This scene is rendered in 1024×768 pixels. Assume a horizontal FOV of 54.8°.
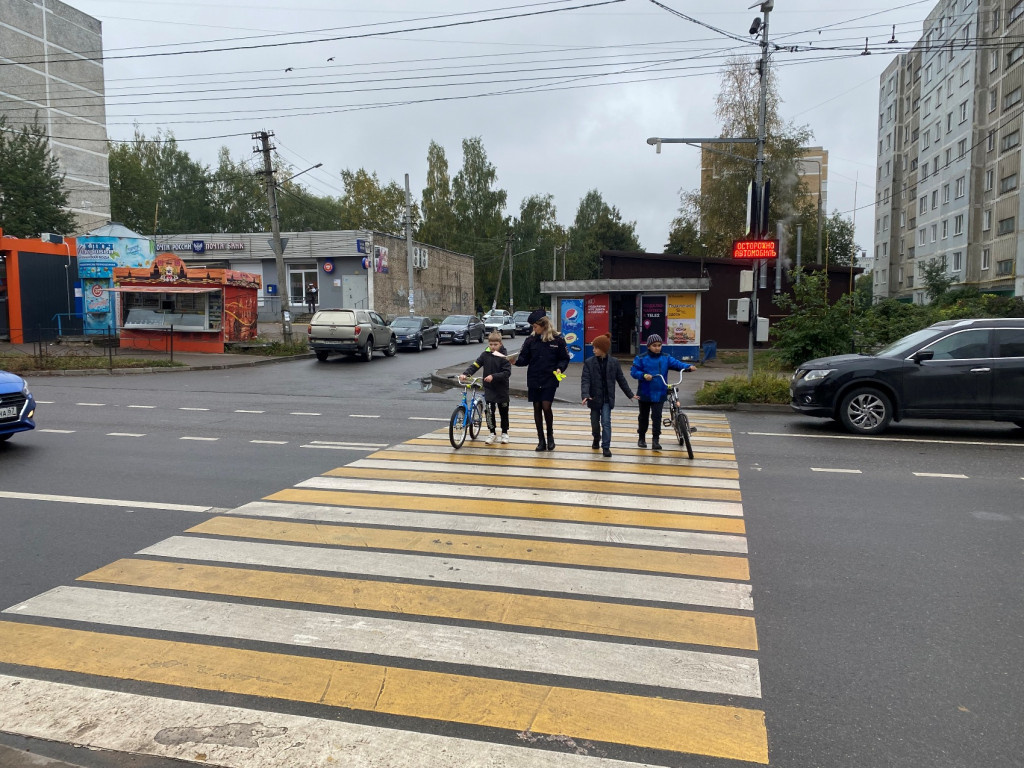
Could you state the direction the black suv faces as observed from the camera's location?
facing to the left of the viewer

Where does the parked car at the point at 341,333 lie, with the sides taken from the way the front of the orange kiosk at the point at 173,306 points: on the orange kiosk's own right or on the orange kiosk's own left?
on the orange kiosk's own left

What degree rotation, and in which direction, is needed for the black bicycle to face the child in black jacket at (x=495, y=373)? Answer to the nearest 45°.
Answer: approximately 90° to its right

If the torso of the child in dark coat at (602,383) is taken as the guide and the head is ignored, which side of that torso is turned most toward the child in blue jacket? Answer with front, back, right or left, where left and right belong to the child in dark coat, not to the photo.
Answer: left

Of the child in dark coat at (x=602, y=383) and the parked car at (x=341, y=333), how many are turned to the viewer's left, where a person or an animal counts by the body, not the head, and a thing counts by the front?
0

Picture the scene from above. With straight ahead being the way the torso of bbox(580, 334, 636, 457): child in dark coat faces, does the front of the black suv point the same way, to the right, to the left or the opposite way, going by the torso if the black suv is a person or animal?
to the right

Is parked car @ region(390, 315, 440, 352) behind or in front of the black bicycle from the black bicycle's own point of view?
behind

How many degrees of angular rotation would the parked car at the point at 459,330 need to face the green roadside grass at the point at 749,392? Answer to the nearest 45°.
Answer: approximately 45° to its left
